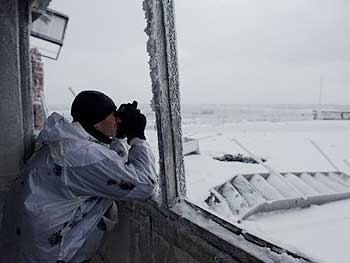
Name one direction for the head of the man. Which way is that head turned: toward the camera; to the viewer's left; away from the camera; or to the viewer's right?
to the viewer's right

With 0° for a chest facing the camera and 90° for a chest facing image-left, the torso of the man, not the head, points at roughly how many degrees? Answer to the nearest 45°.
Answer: approximately 270°
